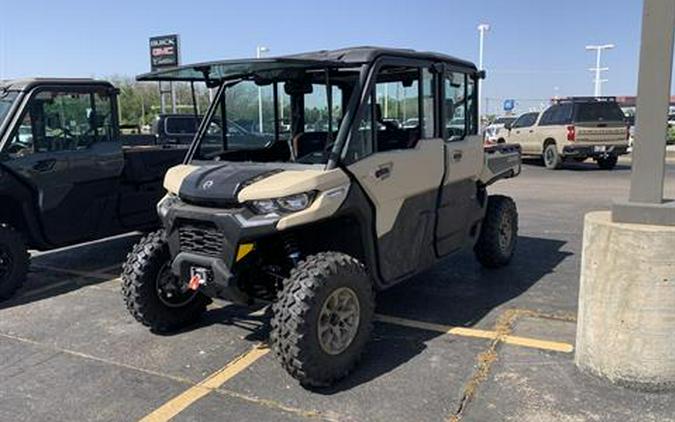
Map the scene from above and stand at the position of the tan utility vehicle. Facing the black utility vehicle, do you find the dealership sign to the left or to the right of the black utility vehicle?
right

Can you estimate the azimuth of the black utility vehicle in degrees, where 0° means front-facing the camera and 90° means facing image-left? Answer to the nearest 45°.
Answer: approximately 45°

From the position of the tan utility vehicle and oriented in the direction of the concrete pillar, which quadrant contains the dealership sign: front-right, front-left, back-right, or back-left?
back-left

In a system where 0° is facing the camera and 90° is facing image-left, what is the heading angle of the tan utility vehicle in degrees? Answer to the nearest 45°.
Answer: approximately 45°

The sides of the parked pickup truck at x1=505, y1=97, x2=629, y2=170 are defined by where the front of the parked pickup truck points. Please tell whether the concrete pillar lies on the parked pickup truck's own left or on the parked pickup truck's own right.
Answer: on the parked pickup truck's own left

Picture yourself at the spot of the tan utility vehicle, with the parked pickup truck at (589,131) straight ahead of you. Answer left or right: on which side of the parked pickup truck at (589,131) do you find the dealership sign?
left

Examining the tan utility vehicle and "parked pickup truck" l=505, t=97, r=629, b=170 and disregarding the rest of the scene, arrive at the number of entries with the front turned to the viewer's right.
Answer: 0

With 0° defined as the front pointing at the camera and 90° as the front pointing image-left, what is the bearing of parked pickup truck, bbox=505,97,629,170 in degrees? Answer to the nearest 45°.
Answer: approximately 135°

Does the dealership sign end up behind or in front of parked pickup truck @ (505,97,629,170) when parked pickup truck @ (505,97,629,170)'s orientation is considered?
in front

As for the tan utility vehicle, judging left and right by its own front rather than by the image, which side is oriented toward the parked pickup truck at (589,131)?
back

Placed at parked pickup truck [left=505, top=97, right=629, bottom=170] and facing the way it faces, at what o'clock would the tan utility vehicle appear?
The tan utility vehicle is roughly at 8 o'clock from the parked pickup truck.

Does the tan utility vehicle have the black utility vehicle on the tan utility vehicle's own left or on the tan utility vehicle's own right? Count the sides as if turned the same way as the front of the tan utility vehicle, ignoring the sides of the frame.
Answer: on the tan utility vehicle's own right

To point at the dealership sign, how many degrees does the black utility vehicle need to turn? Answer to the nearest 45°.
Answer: approximately 135° to its right

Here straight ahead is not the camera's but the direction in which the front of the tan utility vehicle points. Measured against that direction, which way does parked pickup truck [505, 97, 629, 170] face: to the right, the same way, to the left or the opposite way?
to the right

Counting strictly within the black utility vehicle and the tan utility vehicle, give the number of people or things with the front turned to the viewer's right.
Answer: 0
